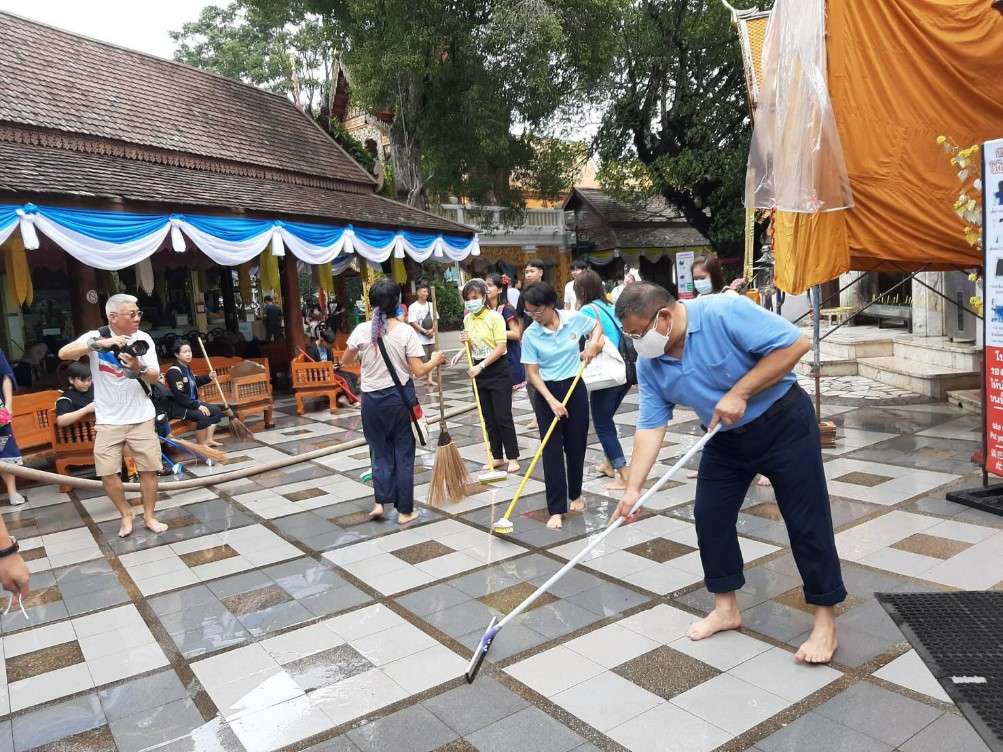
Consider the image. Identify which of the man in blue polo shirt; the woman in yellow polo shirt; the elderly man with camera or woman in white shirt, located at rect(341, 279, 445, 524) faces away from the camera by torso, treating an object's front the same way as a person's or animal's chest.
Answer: the woman in white shirt

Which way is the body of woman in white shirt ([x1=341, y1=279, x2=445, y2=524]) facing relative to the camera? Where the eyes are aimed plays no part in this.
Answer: away from the camera

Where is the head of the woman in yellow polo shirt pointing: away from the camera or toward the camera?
toward the camera

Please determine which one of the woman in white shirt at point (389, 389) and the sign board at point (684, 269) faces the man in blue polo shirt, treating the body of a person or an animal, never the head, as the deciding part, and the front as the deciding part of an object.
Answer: the sign board

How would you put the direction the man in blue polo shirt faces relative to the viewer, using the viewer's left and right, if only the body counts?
facing the viewer and to the left of the viewer

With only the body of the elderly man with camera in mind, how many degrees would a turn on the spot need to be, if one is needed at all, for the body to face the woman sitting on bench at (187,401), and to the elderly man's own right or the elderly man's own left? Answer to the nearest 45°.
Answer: approximately 135° to the elderly man's own left

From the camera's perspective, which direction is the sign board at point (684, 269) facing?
toward the camera

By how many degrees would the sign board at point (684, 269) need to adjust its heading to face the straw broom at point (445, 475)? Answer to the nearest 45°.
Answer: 0° — it already faces it

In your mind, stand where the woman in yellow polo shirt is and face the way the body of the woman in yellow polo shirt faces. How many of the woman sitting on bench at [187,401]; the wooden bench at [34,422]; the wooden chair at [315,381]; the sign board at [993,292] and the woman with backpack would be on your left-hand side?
2

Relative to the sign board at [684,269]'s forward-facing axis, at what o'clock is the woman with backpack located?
The woman with backpack is roughly at 12 o'clock from the sign board.

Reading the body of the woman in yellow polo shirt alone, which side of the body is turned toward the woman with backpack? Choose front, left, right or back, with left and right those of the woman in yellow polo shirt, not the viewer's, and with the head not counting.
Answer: left

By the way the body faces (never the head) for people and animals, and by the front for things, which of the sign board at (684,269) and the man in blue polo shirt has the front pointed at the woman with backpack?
the sign board

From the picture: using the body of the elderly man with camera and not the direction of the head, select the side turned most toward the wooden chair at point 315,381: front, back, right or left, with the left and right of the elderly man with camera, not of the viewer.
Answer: left

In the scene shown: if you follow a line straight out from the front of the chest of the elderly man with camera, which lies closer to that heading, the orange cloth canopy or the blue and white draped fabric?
the orange cloth canopy

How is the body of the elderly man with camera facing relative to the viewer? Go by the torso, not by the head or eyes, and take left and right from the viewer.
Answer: facing the viewer and to the right of the viewer

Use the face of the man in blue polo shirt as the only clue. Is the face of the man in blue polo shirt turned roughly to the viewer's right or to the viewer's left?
to the viewer's left

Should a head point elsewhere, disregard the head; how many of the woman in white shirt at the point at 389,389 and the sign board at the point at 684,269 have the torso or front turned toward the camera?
1

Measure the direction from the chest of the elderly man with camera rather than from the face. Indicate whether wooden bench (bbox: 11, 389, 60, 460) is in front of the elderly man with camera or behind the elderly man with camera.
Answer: behind

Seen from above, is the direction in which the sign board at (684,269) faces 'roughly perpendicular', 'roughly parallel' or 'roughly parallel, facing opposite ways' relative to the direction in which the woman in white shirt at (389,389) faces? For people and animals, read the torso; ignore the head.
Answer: roughly parallel, facing opposite ways

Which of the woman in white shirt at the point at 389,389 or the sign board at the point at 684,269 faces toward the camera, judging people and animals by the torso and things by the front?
the sign board
